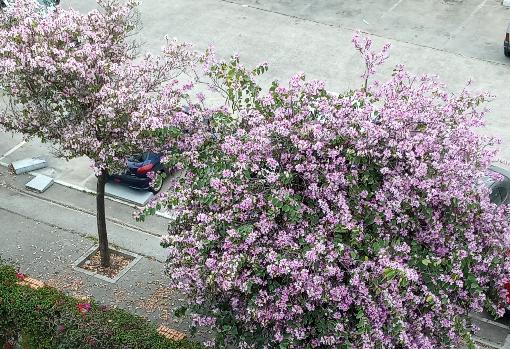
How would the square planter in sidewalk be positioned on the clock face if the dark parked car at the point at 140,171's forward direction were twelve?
The square planter in sidewalk is roughly at 5 o'clock from the dark parked car.

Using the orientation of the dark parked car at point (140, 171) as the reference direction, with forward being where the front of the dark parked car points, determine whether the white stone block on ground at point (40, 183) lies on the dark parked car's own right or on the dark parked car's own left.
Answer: on the dark parked car's own left

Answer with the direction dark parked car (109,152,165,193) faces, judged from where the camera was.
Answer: facing away from the viewer and to the right of the viewer

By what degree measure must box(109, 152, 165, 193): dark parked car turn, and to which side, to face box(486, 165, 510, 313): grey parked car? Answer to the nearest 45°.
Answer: approximately 90° to its right

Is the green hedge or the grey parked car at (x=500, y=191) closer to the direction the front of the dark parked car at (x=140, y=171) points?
the grey parked car

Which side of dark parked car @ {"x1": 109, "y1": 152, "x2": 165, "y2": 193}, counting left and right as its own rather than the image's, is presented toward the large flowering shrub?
right

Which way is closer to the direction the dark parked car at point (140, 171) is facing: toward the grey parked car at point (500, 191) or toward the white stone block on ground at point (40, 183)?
the grey parked car

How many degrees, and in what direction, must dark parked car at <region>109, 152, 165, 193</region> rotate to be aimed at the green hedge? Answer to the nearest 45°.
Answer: approximately 135° to its right
